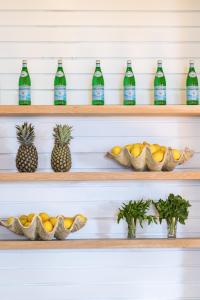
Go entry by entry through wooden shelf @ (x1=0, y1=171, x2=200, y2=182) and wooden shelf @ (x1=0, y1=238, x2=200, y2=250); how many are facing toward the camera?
2

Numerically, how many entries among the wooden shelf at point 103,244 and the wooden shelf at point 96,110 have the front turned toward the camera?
2

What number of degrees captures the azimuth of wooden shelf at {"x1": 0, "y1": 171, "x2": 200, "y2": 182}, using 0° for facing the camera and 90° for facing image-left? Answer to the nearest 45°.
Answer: approximately 0°

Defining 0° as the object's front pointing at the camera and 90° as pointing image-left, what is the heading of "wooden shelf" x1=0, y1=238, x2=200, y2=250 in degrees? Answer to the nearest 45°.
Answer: approximately 0°
